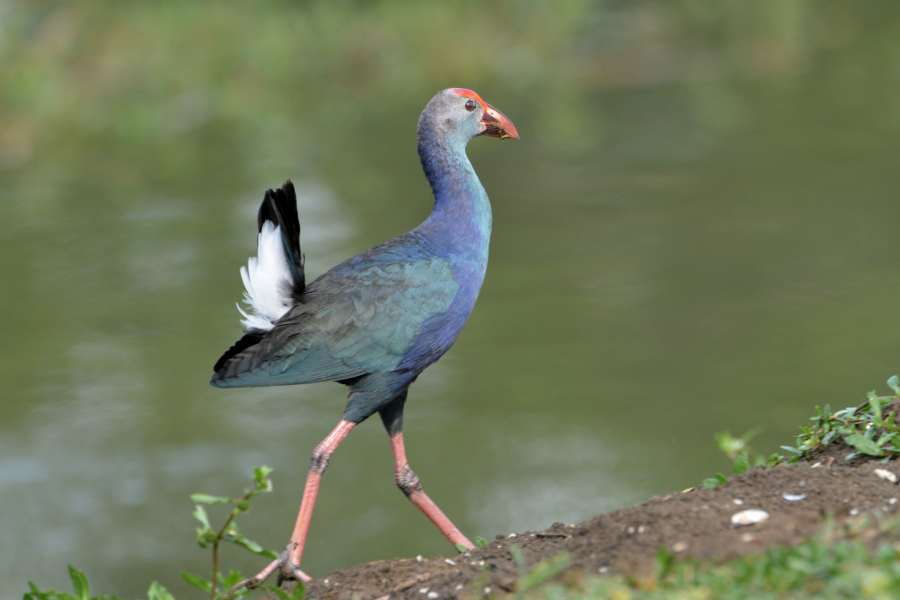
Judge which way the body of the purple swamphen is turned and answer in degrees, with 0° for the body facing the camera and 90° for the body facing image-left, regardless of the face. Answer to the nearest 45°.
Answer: approximately 270°

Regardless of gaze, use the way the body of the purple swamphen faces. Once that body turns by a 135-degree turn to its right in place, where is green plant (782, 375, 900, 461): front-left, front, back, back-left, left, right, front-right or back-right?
back-left

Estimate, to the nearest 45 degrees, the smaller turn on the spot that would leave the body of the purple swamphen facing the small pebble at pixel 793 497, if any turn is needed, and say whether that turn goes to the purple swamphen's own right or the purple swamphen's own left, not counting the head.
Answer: approximately 45° to the purple swamphen's own right

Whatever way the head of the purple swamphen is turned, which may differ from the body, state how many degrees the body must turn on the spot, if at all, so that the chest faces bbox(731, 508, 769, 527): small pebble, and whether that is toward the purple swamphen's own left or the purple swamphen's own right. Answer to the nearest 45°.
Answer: approximately 45° to the purple swamphen's own right
